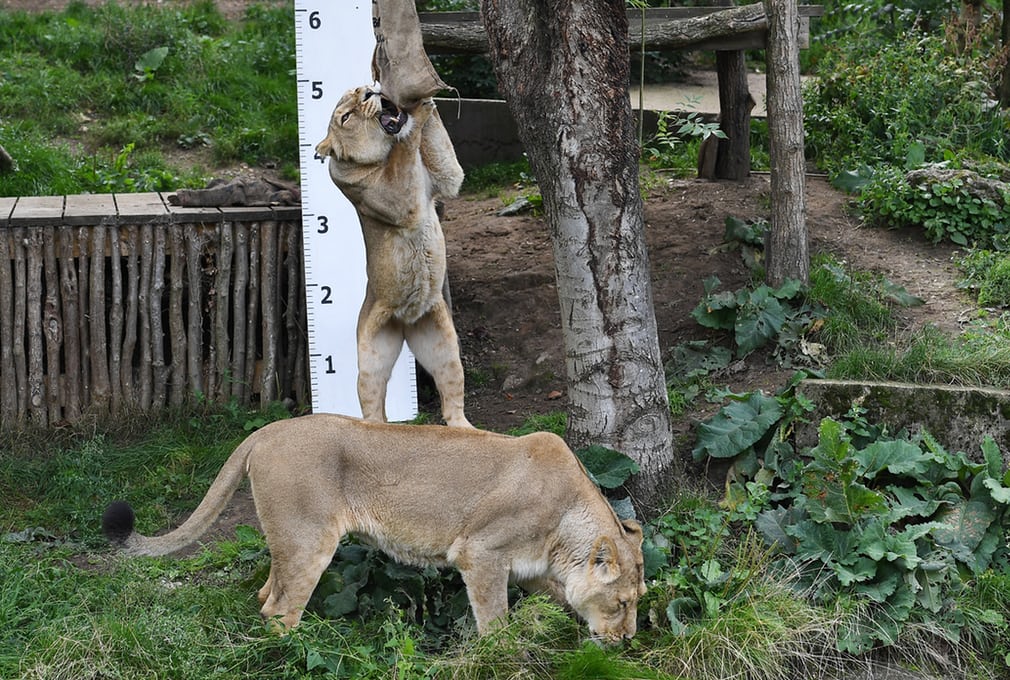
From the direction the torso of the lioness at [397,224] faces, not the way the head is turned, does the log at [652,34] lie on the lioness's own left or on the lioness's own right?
on the lioness's own left

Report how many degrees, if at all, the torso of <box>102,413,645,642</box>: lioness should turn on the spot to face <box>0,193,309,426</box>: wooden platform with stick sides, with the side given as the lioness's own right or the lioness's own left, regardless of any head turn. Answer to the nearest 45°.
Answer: approximately 135° to the lioness's own left

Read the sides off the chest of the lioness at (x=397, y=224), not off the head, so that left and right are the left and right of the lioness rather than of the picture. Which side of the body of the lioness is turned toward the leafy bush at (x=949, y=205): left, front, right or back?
left

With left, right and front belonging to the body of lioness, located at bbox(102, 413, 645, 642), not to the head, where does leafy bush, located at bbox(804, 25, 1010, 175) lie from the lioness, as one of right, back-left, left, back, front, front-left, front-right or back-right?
front-left

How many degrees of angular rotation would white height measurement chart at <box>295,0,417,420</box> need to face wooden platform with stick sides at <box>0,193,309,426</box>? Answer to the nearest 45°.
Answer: approximately 90° to its right

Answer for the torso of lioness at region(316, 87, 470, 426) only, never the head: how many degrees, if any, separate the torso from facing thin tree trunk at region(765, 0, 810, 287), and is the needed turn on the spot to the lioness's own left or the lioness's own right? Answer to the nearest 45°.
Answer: approximately 90° to the lioness's own left

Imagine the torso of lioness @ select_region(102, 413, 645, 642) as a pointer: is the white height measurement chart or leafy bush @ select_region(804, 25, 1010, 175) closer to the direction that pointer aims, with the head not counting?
the leafy bush

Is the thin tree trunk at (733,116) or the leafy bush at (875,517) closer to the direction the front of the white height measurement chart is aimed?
the leafy bush

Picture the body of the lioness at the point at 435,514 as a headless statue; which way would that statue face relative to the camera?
to the viewer's right

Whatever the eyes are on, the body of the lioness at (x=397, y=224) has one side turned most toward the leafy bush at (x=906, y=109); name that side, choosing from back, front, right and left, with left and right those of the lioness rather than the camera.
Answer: left

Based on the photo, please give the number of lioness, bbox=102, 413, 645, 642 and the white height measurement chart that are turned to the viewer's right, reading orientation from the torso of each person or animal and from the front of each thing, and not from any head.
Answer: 1

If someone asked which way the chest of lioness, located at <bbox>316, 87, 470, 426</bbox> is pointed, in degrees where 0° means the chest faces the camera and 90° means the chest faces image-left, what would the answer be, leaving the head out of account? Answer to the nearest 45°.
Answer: approximately 315°
